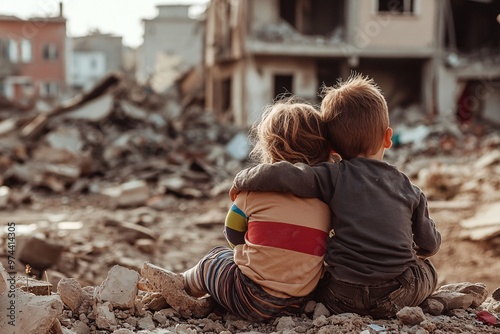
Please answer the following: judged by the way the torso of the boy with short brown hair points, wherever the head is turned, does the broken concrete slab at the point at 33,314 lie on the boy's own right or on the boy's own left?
on the boy's own left

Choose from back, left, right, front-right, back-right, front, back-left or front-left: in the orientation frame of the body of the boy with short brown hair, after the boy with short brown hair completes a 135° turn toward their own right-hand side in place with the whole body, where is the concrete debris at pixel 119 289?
back-right

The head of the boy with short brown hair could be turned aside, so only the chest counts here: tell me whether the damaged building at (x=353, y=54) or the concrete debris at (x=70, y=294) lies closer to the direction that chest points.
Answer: the damaged building

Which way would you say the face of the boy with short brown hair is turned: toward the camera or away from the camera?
away from the camera

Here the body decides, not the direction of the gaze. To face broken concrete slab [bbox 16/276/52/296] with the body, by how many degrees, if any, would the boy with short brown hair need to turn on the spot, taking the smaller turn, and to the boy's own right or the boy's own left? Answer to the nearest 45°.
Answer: approximately 90° to the boy's own left

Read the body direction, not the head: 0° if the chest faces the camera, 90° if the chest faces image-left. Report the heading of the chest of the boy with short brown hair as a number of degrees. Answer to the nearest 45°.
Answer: approximately 180°

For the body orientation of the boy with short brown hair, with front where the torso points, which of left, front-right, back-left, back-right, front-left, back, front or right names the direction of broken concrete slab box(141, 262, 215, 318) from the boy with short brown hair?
left

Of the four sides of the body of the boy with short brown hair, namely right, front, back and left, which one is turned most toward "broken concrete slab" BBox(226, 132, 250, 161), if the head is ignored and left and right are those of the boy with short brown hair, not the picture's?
front

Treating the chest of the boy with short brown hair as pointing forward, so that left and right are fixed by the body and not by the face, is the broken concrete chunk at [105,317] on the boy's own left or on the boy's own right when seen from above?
on the boy's own left

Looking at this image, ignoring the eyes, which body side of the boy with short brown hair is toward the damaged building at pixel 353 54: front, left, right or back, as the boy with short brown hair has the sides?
front
